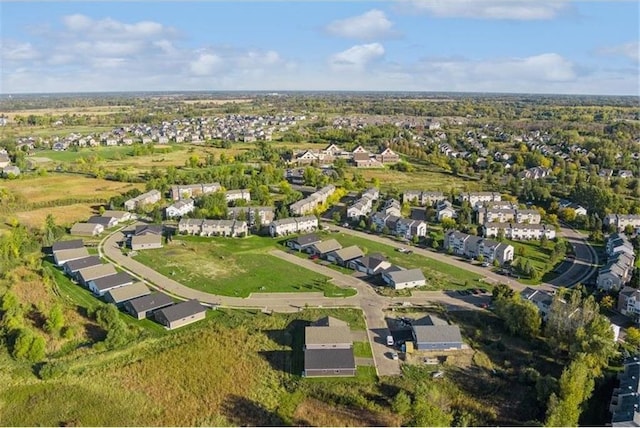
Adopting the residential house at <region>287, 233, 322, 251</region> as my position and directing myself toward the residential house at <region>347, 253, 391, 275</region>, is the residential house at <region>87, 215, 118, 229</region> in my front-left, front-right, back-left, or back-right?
back-right

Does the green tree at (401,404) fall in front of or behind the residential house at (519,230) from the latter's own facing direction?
in front

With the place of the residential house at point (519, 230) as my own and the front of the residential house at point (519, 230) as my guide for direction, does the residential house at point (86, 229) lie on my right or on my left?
on my right

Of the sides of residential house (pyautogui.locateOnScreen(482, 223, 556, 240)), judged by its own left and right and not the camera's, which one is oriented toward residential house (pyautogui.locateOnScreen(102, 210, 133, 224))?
right

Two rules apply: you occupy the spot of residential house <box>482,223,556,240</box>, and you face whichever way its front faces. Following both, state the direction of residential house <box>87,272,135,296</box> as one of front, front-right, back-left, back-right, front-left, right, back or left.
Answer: front-right

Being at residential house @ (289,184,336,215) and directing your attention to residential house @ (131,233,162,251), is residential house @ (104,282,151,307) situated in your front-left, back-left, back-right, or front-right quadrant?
front-left

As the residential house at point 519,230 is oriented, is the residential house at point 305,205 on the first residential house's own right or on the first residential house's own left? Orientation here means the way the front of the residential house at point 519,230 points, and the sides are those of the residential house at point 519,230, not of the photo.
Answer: on the first residential house's own right

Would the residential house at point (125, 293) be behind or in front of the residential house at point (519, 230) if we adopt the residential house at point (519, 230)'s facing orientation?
in front

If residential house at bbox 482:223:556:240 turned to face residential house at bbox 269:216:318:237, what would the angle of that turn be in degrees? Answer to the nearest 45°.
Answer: approximately 90° to its right

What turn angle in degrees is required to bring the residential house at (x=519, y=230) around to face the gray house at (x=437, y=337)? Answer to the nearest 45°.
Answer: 0° — it already faces it

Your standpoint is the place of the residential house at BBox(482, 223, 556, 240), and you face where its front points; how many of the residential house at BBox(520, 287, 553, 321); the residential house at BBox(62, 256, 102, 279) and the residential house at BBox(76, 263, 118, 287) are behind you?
0

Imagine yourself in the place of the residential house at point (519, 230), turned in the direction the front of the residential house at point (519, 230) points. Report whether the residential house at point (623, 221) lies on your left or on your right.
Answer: on your left

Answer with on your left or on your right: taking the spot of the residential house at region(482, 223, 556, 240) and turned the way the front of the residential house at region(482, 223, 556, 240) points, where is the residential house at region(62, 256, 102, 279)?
on your right

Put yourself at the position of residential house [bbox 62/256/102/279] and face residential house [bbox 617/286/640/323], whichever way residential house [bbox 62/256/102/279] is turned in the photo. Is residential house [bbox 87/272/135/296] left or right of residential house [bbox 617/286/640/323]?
right

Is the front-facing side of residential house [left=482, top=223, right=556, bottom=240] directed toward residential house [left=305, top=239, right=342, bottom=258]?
no

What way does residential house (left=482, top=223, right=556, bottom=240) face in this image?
toward the camera

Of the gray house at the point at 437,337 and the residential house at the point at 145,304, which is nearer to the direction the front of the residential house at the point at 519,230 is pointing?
the gray house

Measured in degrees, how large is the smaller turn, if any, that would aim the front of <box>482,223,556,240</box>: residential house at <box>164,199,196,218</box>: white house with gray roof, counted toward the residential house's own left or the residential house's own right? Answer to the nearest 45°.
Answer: approximately 90° to the residential house's own right

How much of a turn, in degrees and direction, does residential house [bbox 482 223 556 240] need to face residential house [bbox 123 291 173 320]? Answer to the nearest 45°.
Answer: approximately 45° to its right

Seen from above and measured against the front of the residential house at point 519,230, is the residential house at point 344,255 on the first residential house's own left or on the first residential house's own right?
on the first residential house's own right
